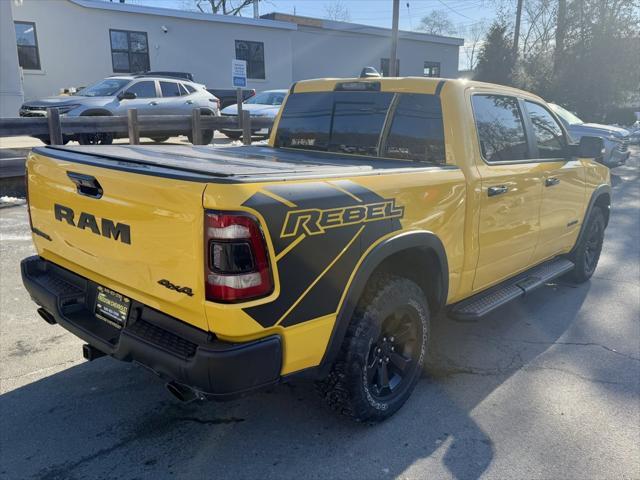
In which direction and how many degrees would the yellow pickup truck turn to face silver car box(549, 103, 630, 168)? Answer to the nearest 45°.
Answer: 0° — it already faces it

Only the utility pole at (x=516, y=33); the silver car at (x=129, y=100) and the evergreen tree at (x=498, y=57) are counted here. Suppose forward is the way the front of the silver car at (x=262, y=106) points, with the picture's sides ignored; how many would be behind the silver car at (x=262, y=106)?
2

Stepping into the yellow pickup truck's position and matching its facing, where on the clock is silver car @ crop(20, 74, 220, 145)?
The silver car is roughly at 10 o'clock from the yellow pickup truck.

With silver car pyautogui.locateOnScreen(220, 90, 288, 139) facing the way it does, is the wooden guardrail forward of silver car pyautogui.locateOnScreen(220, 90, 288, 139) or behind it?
forward

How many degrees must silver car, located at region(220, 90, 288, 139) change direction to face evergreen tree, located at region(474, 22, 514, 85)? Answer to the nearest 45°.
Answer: approximately 180°

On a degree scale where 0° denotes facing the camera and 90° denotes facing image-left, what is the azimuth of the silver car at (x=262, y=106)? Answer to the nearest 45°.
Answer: approximately 45°

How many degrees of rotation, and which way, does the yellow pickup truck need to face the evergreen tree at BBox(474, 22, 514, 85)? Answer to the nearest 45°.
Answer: approximately 45° to its left

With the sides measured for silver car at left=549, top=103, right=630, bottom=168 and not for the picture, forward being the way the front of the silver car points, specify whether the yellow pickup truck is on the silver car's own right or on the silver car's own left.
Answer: on the silver car's own right

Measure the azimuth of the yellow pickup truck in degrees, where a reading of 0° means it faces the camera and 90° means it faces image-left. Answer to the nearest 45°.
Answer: approximately 225°

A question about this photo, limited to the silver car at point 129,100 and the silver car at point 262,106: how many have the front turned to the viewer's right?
0

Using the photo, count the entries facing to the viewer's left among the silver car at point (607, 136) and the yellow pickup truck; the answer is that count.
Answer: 0

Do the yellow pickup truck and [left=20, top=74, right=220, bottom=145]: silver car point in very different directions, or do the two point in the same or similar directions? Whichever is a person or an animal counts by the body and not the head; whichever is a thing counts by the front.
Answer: very different directions

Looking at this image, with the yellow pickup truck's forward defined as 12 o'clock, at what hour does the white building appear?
The white building is roughly at 10 o'clock from the yellow pickup truck.

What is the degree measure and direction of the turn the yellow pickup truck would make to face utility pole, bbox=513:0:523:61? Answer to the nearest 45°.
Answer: approximately 45° to its left

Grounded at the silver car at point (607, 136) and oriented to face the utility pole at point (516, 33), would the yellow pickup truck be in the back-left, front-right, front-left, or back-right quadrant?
back-left
